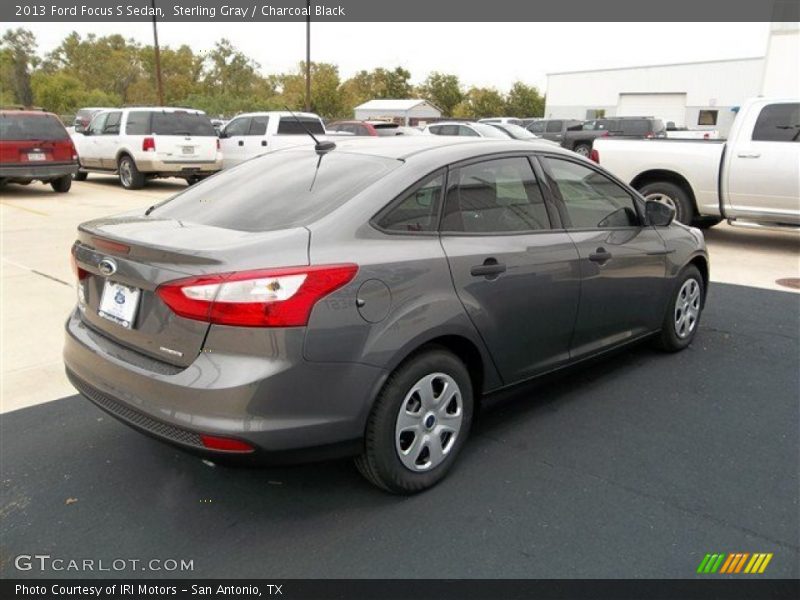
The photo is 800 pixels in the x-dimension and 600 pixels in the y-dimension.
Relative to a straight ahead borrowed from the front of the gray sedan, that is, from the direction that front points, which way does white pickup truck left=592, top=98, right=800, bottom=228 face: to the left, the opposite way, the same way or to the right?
to the right

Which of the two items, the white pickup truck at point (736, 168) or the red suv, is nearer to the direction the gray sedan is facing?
the white pickup truck

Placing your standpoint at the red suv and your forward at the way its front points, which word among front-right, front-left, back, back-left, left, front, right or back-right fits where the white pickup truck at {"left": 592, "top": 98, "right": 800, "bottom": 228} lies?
back-right

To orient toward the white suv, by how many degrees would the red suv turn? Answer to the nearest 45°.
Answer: approximately 90° to its right

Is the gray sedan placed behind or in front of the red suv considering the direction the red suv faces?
behind

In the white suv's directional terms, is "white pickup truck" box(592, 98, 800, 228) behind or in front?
behind

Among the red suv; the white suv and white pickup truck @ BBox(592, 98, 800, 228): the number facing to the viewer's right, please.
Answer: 1

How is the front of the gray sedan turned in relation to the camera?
facing away from the viewer and to the right of the viewer

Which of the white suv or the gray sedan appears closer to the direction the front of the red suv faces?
the white suv

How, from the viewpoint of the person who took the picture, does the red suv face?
facing away from the viewer

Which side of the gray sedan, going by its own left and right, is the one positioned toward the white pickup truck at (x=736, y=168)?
front

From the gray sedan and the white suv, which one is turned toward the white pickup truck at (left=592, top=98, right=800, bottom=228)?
the gray sedan

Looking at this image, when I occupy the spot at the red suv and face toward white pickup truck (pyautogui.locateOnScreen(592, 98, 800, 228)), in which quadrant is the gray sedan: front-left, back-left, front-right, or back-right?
front-right

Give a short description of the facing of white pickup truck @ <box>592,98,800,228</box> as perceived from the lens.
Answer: facing to the right of the viewer

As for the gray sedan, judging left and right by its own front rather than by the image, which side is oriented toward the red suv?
left

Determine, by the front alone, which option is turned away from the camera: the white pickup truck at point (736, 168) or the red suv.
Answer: the red suv

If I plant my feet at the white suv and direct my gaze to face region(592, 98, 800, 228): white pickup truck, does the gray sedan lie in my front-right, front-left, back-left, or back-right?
front-right

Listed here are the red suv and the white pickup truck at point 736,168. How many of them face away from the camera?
1

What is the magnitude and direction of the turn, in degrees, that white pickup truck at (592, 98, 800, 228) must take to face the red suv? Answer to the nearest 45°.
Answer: approximately 180°
